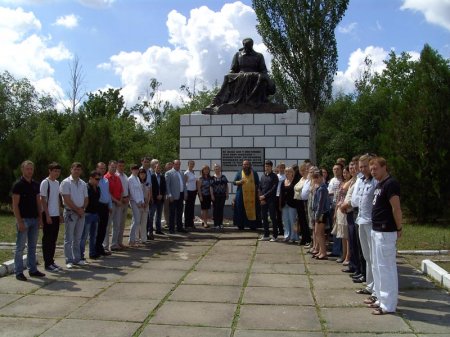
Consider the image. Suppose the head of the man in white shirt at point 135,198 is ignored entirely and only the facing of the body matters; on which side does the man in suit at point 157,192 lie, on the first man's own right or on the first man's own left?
on the first man's own left

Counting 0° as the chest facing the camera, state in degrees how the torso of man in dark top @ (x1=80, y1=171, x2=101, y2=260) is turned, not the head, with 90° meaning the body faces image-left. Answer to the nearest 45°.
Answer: approximately 315°

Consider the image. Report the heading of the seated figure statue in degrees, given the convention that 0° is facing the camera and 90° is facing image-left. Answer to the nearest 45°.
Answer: approximately 0°

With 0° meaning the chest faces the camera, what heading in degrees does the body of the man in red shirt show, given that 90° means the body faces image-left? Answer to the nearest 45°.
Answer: approximately 315°

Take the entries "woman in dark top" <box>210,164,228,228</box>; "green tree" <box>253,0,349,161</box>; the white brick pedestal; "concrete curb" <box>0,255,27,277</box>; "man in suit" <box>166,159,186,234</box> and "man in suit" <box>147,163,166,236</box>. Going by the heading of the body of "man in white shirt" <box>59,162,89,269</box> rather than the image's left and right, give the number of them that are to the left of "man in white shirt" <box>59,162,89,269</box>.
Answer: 5

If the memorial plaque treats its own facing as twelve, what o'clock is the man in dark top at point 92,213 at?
The man in dark top is roughly at 1 o'clock from the memorial plaque.

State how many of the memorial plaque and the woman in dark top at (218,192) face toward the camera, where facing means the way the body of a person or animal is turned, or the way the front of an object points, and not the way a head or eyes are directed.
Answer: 2
